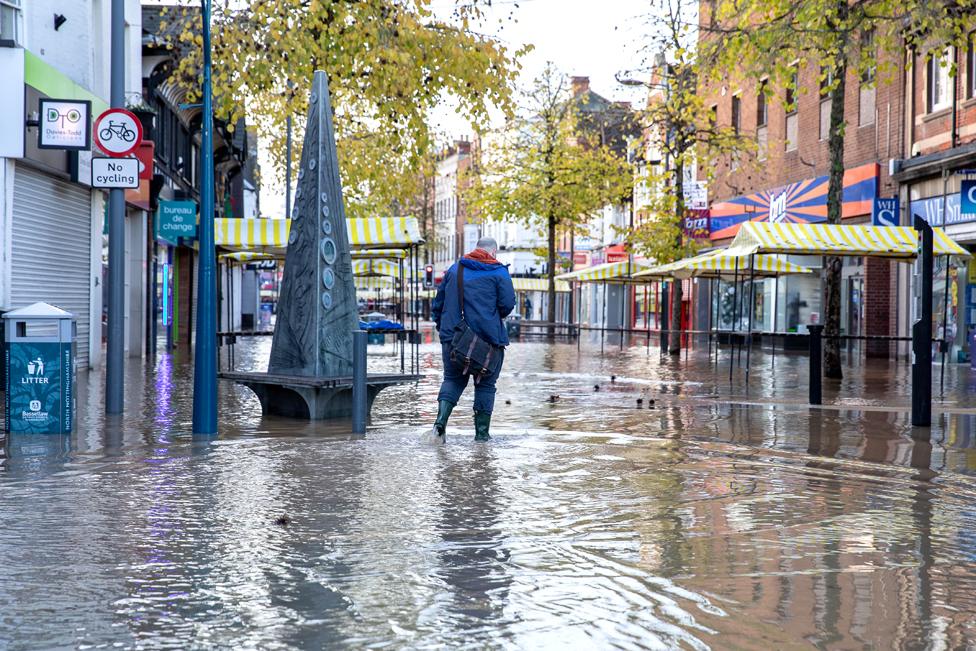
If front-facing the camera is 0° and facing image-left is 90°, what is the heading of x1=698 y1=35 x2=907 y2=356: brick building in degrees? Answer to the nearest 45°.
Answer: approximately 45°

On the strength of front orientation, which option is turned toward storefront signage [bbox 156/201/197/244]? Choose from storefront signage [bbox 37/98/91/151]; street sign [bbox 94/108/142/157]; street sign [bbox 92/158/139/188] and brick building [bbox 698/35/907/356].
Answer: the brick building

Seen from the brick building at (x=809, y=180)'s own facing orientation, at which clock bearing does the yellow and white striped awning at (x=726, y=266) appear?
The yellow and white striped awning is roughly at 11 o'clock from the brick building.

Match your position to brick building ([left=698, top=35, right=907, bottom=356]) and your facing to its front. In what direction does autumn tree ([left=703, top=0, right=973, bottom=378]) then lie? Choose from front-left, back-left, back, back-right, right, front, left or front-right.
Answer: front-left

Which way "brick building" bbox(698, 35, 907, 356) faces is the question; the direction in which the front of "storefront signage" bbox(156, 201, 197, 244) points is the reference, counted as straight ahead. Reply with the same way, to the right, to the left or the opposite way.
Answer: to the right

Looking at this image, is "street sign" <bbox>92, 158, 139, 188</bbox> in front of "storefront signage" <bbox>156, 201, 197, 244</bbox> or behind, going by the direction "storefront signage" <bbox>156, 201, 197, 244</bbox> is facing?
in front

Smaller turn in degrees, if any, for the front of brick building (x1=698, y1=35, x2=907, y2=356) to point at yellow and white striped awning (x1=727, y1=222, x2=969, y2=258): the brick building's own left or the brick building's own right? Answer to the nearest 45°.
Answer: approximately 45° to the brick building's own left

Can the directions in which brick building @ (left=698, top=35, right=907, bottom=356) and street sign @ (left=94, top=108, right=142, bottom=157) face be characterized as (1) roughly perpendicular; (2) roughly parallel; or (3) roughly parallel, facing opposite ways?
roughly perpendicular

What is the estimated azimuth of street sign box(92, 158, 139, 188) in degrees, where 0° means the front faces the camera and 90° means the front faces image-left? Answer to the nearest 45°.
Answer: approximately 0°

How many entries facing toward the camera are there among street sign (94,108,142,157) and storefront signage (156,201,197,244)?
2
